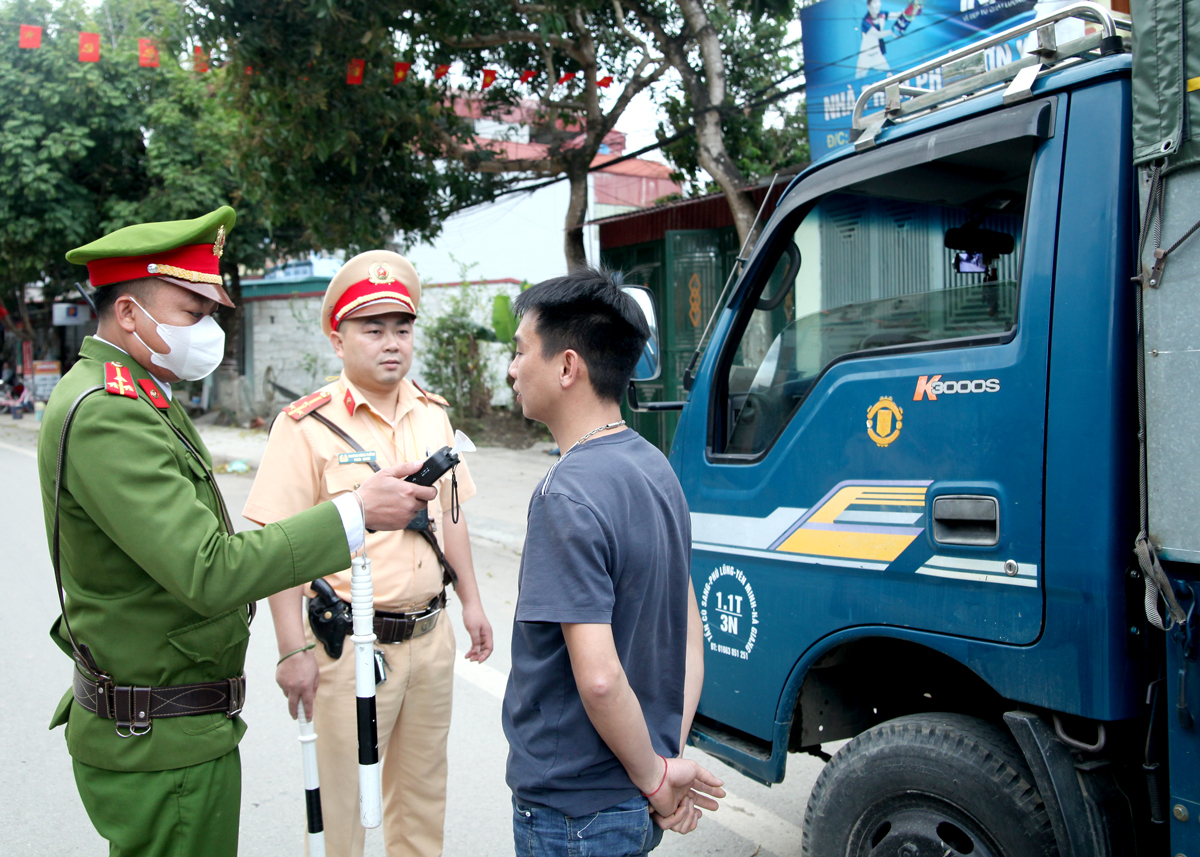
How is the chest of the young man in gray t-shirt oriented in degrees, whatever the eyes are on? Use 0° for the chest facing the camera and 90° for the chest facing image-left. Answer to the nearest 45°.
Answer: approximately 135°

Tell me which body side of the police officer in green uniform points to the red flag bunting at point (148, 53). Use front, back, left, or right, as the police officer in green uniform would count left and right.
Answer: left

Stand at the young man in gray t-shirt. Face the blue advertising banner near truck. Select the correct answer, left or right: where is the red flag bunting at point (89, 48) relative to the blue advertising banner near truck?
left

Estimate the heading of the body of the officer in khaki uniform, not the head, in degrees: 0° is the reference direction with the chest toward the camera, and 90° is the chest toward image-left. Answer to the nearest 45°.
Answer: approximately 315°

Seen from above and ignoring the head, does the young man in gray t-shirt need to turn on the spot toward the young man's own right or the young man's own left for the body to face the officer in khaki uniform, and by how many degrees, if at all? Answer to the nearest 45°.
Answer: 0° — they already face them

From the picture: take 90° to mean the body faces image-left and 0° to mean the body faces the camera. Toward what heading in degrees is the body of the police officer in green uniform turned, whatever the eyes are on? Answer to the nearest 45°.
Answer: approximately 270°

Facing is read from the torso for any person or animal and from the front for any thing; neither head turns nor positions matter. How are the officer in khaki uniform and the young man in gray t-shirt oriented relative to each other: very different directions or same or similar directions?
very different directions

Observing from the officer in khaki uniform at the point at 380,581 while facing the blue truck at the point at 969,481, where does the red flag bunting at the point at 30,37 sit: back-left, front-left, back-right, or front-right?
back-left

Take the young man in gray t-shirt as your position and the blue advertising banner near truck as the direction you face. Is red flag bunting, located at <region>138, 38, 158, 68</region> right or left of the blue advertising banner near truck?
left

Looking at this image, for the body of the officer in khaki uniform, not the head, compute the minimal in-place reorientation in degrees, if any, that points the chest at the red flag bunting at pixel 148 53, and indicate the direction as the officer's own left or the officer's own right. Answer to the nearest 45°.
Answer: approximately 135° to the officer's own left

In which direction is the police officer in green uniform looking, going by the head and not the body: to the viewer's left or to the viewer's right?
to the viewer's right

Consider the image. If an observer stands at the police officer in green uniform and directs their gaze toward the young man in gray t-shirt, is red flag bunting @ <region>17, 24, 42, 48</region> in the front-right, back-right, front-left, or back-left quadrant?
back-left

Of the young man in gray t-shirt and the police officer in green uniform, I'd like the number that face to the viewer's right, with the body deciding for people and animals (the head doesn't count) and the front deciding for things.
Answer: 1
